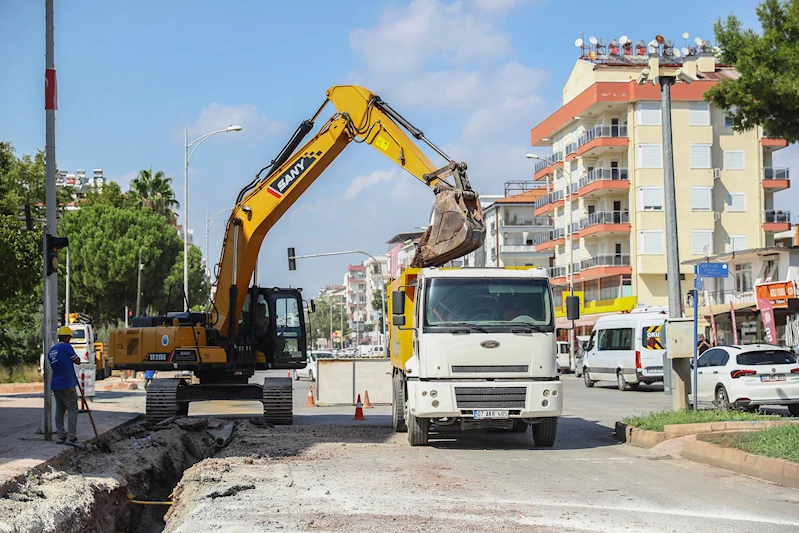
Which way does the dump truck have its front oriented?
toward the camera

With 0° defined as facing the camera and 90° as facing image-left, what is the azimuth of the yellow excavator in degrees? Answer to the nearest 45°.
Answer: approximately 270°

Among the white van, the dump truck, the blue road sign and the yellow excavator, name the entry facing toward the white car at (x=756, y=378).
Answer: the yellow excavator

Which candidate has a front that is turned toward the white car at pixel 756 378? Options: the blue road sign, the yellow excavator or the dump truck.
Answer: the yellow excavator

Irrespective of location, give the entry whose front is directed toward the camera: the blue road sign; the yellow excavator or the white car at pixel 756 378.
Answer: the blue road sign

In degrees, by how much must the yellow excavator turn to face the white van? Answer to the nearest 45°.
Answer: approximately 45° to its left

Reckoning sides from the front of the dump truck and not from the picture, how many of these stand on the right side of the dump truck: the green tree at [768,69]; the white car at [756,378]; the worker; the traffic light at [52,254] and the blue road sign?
2

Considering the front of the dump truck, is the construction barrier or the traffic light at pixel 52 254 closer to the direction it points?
the traffic light

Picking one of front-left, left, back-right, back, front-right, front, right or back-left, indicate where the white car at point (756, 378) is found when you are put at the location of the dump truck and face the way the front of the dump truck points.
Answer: back-left

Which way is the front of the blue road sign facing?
toward the camera
